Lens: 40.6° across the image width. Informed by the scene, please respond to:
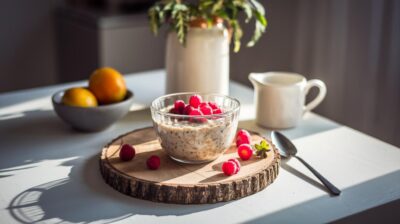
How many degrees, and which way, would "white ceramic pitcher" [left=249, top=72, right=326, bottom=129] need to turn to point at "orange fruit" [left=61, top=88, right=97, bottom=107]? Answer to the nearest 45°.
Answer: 0° — it already faces it

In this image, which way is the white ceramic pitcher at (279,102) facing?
to the viewer's left
